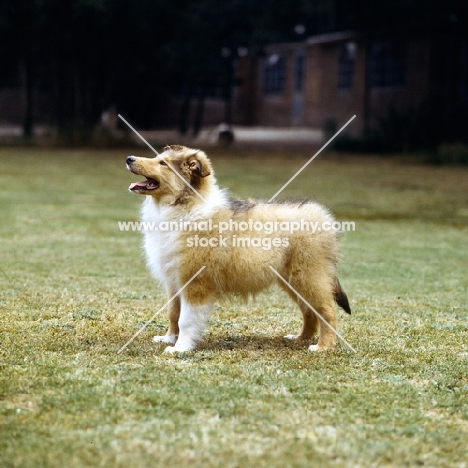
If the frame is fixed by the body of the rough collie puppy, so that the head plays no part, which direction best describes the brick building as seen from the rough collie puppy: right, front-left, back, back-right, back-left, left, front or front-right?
right

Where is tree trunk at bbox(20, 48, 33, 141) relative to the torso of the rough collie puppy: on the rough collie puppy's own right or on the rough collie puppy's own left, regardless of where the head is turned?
on the rough collie puppy's own right

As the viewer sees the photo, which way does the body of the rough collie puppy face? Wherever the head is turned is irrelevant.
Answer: to the viewer's left
